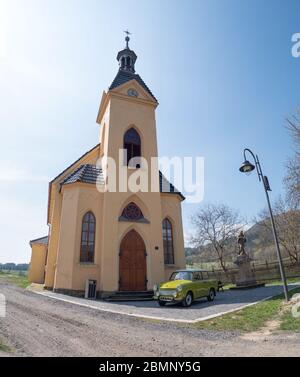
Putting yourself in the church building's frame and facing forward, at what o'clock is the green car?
The green car is roughly at 11 o'clock from the church building.

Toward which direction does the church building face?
toward the camera

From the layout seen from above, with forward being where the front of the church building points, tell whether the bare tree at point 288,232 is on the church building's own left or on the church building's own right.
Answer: on the church building's own left
